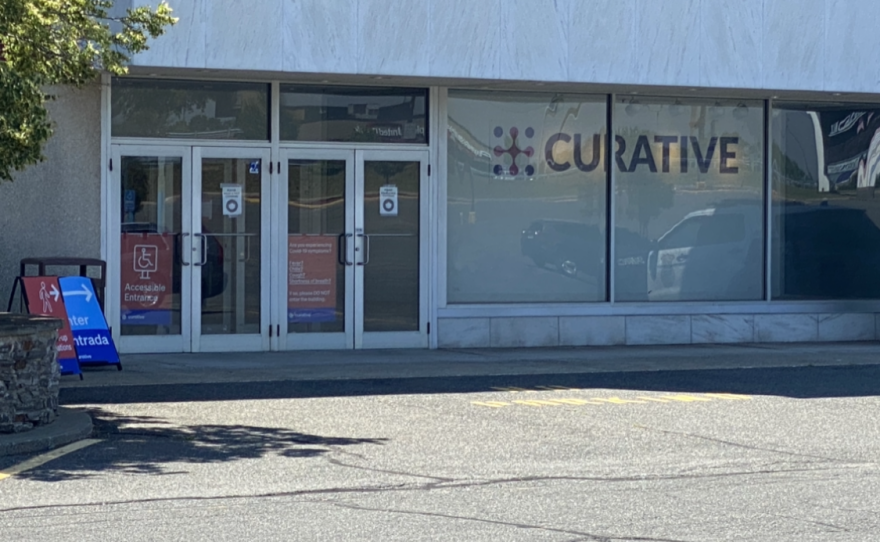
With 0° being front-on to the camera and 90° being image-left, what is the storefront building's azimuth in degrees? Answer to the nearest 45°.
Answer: approximately 0°

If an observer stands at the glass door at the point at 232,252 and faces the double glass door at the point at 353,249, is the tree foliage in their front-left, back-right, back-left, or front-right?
back-right

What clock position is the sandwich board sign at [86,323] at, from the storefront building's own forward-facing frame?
The sandwich board sign is roughly at 2 o'clock from the storefront building.

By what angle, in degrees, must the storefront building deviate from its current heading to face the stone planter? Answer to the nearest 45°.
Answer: approximately 45° to its right
